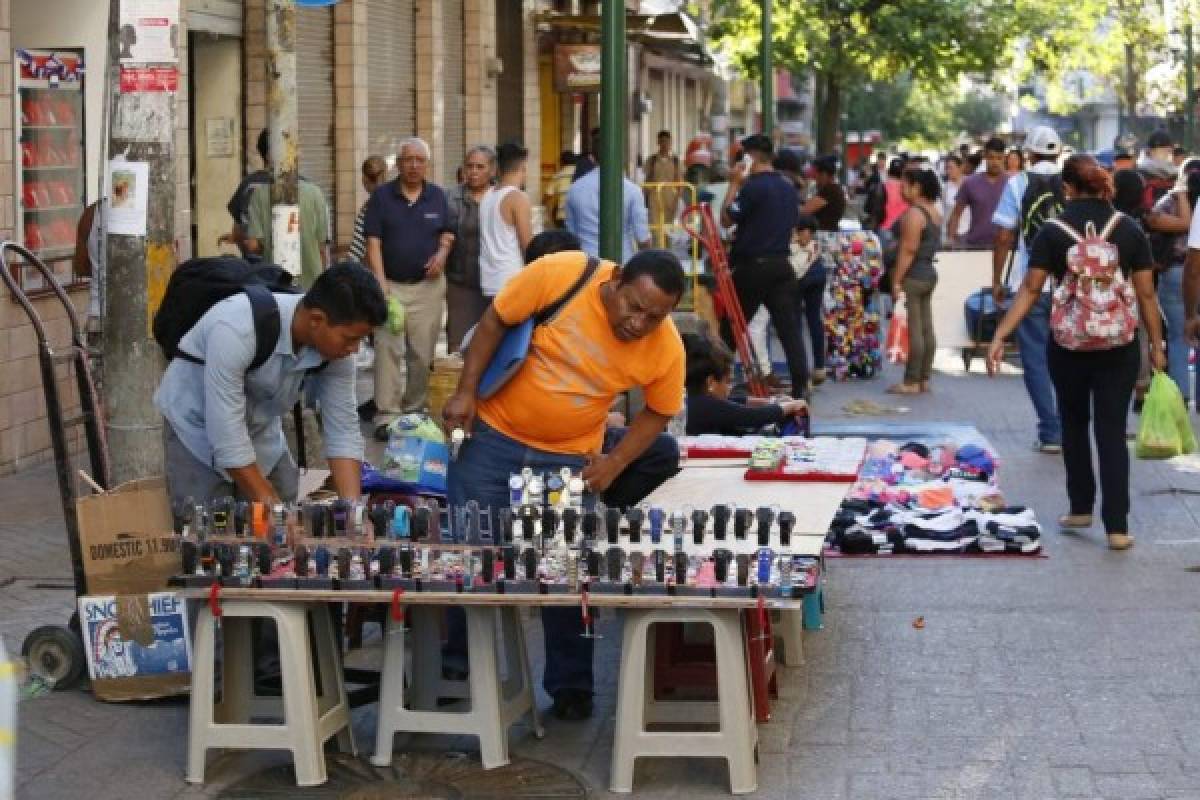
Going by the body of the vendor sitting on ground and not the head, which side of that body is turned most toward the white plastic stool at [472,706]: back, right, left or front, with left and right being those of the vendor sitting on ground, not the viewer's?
right

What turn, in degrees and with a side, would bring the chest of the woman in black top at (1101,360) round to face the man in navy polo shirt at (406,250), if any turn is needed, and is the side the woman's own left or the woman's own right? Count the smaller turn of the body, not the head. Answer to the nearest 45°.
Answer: approximately 45° to the woman's own left

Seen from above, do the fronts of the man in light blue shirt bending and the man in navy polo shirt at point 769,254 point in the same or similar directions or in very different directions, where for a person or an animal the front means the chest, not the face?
very different directions

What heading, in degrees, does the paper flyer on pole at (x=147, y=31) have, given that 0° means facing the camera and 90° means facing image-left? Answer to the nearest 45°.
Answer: approximately 0°

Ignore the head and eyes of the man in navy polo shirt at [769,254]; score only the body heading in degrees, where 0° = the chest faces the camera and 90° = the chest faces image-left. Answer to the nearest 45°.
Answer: approximately 135°

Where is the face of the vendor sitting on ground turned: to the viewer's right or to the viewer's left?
to the viewer's right

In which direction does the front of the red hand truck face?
to the viewer's right

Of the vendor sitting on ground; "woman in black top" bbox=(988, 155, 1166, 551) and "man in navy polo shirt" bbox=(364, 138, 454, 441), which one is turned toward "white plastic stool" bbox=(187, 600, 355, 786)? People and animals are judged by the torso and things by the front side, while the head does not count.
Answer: the man in navy polo shirt

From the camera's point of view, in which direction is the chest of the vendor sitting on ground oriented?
to the viewer's right

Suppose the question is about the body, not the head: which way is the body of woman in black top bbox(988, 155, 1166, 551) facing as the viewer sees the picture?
away from the camera
